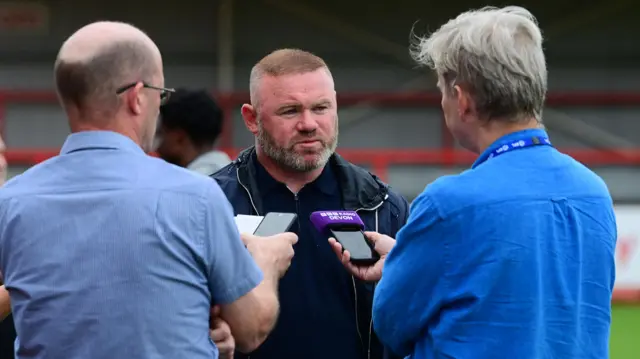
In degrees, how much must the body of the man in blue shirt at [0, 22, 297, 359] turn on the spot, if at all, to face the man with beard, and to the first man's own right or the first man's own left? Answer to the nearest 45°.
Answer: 0° — they already face them

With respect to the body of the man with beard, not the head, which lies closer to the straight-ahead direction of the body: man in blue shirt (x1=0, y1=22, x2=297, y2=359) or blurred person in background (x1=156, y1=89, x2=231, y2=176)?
the man in blue shirt

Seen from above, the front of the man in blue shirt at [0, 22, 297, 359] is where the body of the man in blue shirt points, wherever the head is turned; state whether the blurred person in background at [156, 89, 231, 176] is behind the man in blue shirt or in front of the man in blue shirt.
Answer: in front

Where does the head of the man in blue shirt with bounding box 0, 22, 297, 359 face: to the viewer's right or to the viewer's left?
to the viewer's right

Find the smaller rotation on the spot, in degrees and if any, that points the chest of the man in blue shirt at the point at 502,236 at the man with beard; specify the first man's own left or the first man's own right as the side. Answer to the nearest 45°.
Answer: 0° — they already face them

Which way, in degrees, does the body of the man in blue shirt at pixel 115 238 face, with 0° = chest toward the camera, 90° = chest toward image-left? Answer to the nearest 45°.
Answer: approximately 225°

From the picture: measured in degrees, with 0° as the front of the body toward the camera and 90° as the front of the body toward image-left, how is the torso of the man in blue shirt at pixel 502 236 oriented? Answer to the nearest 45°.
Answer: approximately 135°

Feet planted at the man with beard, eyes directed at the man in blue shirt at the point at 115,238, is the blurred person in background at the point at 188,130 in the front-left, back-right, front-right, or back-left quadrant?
back-right

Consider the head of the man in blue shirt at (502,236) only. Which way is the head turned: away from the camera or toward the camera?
away from the camera

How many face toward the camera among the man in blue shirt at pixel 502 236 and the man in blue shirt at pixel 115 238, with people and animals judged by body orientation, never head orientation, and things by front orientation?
0

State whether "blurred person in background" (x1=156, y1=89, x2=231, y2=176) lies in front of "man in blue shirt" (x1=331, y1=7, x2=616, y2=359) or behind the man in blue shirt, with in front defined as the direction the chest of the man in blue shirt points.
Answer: in front
